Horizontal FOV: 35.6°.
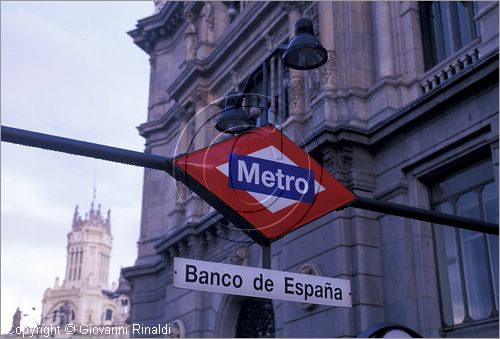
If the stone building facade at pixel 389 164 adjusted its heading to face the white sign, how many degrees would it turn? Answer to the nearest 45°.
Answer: approximately 45° to its left

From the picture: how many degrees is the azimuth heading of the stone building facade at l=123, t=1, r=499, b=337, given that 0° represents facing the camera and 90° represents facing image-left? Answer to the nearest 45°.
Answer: approximately 45°
